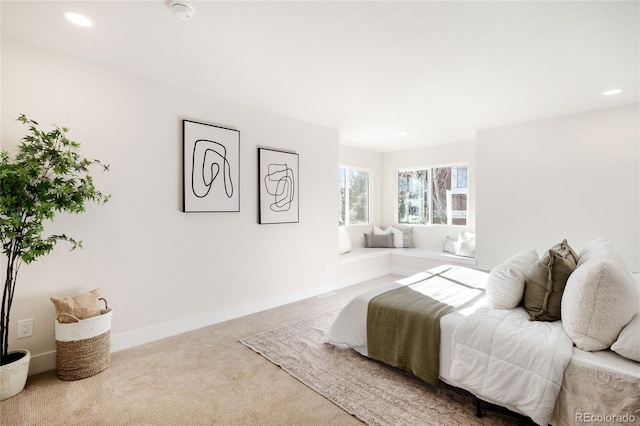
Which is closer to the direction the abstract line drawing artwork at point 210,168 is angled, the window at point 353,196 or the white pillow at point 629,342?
the white pillow

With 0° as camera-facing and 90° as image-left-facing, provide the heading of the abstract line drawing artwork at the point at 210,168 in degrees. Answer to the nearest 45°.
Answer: approximately 315°

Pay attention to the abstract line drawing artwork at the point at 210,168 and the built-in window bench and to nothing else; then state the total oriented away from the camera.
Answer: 0

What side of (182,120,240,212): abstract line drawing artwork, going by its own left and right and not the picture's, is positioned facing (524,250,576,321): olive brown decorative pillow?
front

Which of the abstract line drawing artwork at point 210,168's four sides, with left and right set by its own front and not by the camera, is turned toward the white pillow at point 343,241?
left

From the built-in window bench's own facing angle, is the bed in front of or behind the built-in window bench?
in front

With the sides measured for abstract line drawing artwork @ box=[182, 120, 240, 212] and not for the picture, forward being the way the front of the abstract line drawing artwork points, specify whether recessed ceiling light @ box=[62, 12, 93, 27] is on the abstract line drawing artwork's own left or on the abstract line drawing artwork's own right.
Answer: on the abstract line drawing artwork's own right

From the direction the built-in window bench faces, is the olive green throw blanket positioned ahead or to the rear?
ahead

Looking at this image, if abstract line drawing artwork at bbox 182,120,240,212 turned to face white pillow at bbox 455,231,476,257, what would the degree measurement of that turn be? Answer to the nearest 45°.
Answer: approximately 45° to its left

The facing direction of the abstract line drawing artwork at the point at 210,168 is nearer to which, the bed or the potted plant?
the bed

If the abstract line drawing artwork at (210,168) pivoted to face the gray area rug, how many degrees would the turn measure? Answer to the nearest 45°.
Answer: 0° — it already faces it

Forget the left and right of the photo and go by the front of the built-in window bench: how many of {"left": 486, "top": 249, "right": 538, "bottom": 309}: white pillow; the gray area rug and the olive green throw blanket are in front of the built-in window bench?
3

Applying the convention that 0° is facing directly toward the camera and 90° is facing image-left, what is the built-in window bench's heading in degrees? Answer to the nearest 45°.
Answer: approximately 0°

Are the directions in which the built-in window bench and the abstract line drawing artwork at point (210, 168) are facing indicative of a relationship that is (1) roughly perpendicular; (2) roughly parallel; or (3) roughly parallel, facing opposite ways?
roughly perpendicular

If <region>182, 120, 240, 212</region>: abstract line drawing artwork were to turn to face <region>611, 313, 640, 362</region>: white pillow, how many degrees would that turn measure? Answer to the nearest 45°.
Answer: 0° — it already faces it

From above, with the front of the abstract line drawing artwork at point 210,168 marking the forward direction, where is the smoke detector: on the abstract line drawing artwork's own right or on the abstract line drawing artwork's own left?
on the abstract line drawing artwork's own right
